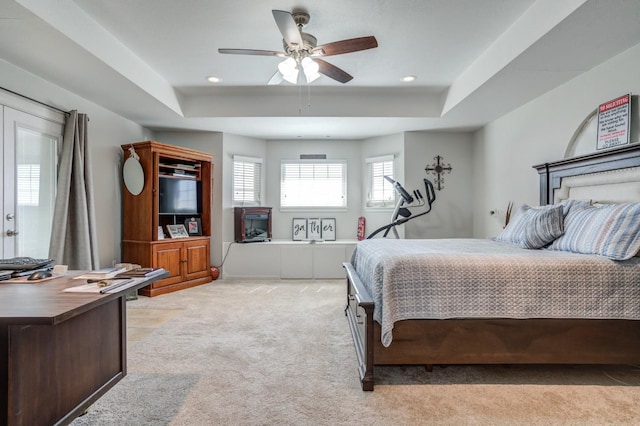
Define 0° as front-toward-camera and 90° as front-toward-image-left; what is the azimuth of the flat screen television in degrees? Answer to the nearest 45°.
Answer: approximately 315°

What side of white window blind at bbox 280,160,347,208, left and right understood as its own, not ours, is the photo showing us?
front

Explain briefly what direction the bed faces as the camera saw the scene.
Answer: facing to the left of the viewer

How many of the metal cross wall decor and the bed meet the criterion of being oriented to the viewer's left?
1

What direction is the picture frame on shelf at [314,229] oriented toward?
toward the camera

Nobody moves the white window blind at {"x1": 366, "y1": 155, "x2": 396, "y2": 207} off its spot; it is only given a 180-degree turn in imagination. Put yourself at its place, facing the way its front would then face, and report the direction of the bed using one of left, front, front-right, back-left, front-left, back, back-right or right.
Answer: back-right

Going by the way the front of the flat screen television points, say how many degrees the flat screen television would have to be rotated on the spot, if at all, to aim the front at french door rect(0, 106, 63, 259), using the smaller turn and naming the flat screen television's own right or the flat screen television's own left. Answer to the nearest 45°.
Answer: approximately 90° to the flat screen television's own right

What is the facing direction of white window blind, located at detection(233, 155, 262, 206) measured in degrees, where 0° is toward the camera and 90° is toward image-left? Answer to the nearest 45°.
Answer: approximately 315°

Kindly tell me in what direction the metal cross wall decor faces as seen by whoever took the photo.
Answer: facing the viewer

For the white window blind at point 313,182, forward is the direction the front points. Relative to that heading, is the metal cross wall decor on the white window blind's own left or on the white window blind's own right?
on the white window blind's own left

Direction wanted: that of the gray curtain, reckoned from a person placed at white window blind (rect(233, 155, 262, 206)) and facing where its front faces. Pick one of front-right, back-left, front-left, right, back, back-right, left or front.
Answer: right

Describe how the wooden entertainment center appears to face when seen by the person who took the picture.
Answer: facing the viewer and to the right of the viewer

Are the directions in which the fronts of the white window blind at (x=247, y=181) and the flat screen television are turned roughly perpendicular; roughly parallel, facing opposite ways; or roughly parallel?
roughly parallel

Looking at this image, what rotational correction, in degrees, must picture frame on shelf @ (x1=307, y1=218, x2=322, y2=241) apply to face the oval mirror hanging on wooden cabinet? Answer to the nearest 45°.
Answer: approximately 45° to its right

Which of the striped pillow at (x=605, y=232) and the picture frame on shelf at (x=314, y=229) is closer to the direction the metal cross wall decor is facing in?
the striped pillow
